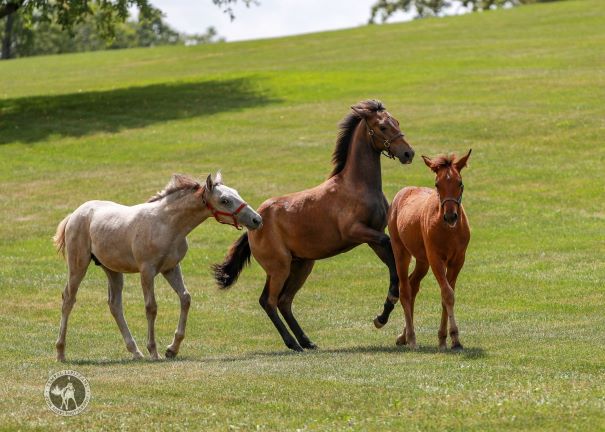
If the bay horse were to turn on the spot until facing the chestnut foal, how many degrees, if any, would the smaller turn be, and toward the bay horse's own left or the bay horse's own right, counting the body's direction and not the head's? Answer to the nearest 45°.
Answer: approximately 45° to the bay horse's own right

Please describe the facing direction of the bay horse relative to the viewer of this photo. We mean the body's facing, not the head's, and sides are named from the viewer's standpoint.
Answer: facing to the right of the viewer

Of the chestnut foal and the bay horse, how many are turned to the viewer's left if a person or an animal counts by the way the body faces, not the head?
0

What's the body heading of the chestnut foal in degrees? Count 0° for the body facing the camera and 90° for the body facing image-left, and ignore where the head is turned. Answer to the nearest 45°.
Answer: approximately 315°
